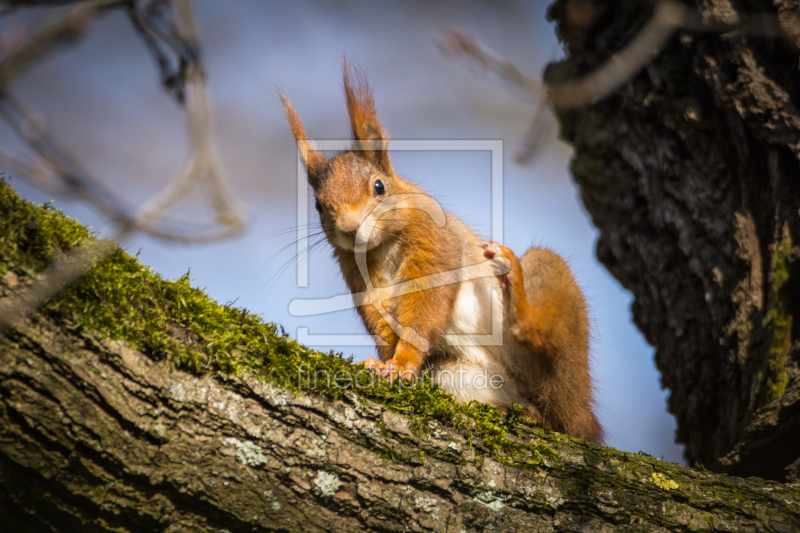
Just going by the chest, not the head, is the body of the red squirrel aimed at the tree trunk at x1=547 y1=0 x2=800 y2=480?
no
